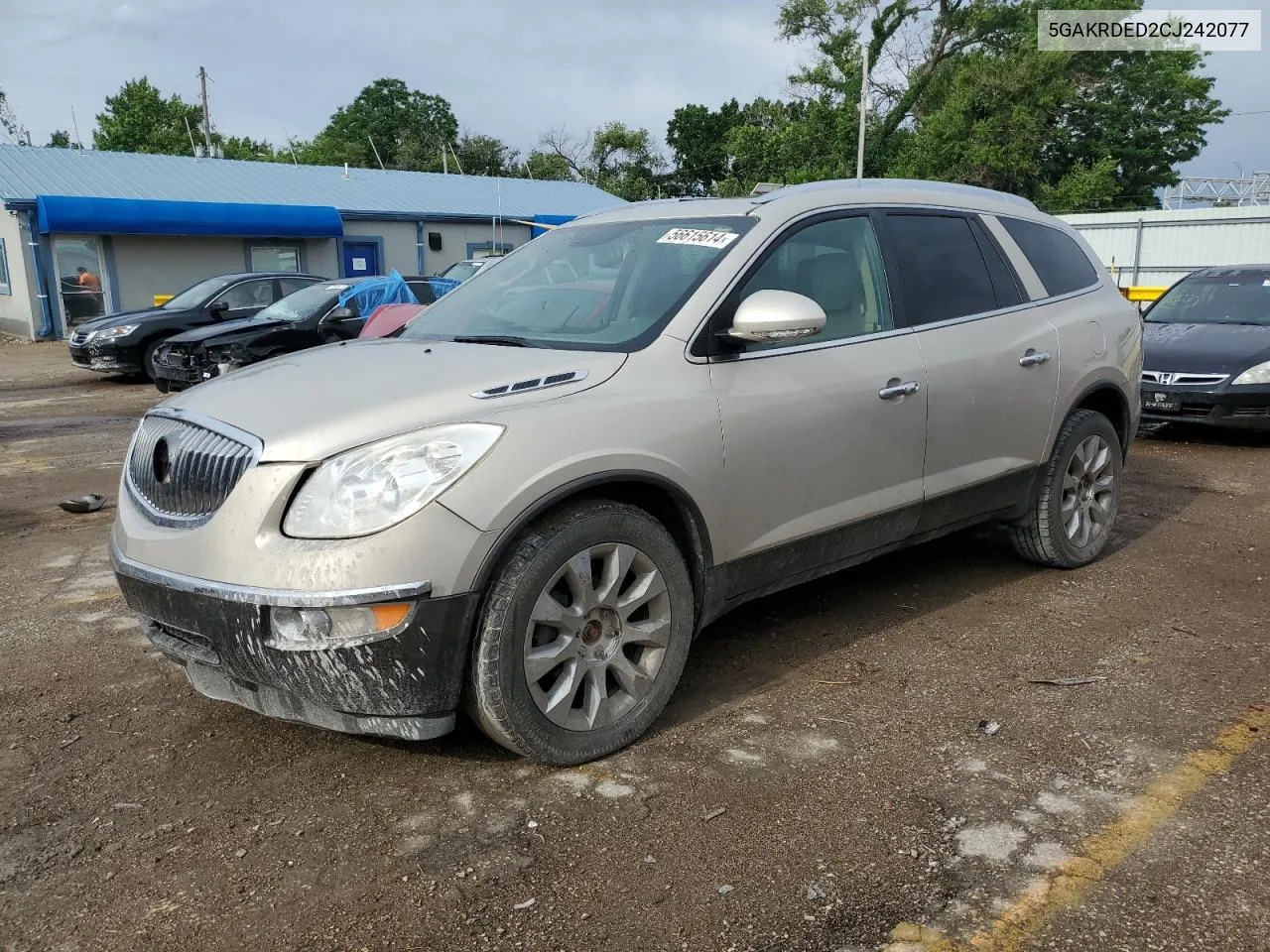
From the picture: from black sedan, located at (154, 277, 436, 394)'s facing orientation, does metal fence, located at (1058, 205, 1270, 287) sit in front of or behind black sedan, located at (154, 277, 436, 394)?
behind

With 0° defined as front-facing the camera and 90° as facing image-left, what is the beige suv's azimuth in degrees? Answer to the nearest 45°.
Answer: approximately 45°

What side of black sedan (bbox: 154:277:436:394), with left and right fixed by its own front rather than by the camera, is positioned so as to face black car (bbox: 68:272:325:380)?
right

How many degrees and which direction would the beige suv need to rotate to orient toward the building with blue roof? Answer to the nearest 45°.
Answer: approximately 90° to its right

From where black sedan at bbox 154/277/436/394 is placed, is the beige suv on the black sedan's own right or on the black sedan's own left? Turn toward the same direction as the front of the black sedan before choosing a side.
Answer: on the black sedan's own left
